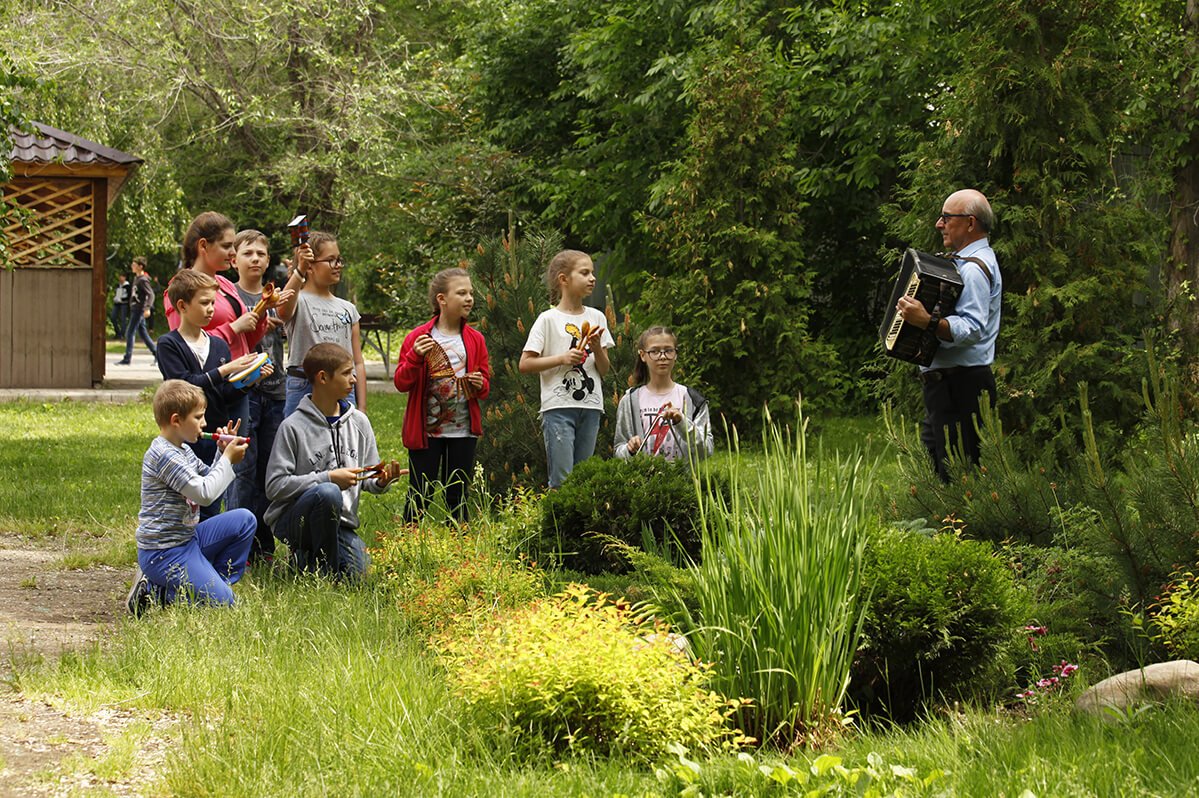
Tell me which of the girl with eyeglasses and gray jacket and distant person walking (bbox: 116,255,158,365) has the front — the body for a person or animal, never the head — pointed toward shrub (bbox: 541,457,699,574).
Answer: the girl with eyeglasses and gray jacket

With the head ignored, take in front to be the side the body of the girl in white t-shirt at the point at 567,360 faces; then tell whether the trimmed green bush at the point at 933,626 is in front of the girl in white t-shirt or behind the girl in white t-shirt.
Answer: in front

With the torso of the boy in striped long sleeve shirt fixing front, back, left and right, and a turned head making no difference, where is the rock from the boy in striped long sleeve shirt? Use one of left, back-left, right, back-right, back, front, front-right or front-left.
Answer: front-right

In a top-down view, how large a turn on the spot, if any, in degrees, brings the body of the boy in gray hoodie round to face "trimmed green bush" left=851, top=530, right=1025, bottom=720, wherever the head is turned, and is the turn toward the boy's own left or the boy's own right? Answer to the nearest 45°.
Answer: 0° — they already face it

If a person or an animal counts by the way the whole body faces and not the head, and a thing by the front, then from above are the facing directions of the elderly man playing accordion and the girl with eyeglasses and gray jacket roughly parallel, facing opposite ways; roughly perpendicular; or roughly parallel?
roughly perpendicular

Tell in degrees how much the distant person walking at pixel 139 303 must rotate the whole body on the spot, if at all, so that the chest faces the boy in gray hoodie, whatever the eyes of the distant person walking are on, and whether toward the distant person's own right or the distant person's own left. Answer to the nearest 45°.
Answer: approximately 90° to the distant person's own left

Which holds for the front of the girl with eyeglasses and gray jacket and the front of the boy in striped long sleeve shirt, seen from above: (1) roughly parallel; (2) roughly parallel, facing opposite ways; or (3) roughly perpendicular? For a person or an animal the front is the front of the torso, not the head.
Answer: roughly perpendicular

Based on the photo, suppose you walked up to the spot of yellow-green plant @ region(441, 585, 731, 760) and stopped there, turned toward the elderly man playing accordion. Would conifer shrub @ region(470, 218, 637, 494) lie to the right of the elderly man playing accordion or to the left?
left

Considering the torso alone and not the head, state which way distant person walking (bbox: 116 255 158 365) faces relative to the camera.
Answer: to the viewer's left

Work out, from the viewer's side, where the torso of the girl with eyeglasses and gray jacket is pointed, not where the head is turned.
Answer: toward the camera

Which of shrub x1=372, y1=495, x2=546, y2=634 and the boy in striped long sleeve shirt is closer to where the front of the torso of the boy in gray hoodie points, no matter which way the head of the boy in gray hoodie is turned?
the shrub

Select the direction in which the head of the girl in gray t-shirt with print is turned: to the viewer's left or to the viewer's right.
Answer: to the viewer's right

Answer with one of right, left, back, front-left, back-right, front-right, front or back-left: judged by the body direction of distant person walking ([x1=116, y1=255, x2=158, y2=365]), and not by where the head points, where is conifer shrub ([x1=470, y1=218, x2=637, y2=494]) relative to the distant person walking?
left

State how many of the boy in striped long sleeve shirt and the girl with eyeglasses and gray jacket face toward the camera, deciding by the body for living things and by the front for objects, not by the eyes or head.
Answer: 1

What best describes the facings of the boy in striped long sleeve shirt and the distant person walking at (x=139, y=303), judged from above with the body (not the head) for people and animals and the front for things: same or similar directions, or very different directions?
very different directions

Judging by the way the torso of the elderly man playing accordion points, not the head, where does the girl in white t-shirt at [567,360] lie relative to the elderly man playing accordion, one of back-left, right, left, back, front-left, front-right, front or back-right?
front

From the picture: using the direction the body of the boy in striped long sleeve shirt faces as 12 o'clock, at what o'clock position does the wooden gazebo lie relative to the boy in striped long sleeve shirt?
The wooden gazebo is roughly at 9 o'clock from the boy in striped long sleeve shirt.

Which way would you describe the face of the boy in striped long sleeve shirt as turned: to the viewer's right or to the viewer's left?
to the viewer's right
